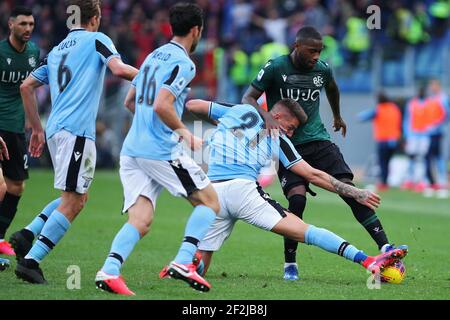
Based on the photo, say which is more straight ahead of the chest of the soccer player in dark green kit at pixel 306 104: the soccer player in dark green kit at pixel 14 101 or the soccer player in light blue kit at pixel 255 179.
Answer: the soccer player in light blue kit

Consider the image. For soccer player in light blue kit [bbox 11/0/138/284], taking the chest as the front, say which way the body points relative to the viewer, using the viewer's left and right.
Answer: facing away from the viewer and to the right of the viewer

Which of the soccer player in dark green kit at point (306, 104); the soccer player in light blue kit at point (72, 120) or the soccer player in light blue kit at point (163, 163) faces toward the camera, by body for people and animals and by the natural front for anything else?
the soccer player in dark green kit

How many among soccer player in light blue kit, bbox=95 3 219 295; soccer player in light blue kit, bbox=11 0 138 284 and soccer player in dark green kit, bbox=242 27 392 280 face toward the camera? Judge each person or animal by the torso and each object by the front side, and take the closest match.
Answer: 1

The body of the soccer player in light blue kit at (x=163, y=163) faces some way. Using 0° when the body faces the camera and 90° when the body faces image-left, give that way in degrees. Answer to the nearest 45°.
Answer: approximately 225°

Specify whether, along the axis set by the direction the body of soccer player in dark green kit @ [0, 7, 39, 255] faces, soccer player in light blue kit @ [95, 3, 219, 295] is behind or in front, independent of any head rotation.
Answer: in front

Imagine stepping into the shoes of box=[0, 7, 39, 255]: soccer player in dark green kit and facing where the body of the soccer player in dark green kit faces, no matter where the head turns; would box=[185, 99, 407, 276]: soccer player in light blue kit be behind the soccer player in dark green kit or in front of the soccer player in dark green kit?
in front

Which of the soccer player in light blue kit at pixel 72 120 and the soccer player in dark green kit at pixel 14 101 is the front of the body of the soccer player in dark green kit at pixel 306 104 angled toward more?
the soccer player in light blue kit

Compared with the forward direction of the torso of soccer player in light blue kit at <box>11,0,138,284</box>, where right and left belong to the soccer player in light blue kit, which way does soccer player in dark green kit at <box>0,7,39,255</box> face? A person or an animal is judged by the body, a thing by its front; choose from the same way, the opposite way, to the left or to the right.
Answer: to the right

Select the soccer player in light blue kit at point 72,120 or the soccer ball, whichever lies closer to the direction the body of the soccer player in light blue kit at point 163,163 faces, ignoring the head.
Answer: the soccer ball

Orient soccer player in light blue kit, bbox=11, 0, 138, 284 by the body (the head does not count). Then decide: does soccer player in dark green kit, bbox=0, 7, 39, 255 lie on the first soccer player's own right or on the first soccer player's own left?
on the first soccer player's own left
